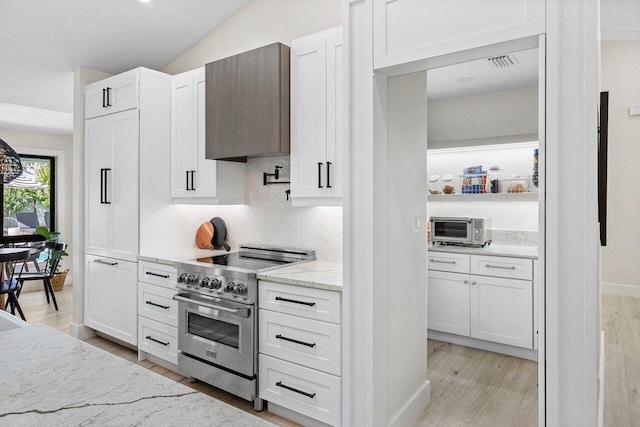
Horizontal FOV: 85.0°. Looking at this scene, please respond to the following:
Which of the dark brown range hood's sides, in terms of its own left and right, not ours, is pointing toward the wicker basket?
right

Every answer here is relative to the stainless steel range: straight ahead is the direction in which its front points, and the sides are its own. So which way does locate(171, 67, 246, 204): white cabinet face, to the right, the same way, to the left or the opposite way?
the same way

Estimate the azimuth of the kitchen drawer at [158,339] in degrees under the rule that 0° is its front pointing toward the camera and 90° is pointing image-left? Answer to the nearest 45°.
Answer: approximately 45°

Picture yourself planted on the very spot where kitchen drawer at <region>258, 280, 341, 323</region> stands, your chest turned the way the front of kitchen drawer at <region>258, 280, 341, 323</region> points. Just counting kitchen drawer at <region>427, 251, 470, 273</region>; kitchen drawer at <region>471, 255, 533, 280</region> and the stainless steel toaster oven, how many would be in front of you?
0

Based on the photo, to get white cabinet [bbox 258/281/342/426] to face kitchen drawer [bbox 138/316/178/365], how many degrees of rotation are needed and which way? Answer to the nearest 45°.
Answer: approximately 90° to its right

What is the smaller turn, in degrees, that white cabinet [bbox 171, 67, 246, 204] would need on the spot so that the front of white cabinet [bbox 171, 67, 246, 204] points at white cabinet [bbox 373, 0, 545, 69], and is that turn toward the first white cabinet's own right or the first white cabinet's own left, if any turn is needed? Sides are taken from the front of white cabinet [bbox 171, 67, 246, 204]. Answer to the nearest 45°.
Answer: approximately 90° to the first white cabinet's own left

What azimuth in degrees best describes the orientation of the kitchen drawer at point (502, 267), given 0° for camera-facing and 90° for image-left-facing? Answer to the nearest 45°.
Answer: approximately 45°

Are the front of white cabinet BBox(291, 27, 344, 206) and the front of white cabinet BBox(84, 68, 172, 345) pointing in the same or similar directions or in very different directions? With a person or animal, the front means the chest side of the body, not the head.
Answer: same or similar directions

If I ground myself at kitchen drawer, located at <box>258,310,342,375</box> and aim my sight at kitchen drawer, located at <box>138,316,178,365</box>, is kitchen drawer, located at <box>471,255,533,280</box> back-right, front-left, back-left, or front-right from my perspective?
back-right

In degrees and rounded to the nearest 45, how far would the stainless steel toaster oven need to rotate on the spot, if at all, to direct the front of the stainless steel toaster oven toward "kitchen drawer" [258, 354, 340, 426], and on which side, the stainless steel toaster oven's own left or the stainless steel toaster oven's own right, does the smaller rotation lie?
0° — it already faces it

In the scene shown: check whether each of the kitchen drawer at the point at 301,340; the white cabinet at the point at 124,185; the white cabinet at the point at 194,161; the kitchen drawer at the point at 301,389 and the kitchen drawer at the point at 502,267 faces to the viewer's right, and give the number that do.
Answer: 0

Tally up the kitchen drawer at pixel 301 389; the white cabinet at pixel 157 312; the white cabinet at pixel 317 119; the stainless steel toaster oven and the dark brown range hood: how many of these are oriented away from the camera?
0

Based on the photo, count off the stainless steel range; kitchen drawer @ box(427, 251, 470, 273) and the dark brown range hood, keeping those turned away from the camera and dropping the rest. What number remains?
0

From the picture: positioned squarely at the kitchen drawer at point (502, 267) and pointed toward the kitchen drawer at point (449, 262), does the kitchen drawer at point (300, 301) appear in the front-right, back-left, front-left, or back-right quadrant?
front-left

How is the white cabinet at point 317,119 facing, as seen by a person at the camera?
facing the viewer and to the left of the viewer

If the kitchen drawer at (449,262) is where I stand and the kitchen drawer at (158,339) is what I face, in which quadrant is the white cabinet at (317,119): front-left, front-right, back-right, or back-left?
front-left

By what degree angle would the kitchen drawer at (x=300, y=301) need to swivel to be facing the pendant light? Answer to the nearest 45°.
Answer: approximately 90° to its right

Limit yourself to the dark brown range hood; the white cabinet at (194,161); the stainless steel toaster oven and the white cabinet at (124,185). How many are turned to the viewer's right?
0

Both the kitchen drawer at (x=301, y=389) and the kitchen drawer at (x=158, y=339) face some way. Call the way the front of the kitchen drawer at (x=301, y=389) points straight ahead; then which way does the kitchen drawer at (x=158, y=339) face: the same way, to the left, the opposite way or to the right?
the same way

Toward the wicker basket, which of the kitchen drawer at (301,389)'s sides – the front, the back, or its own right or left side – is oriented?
right
